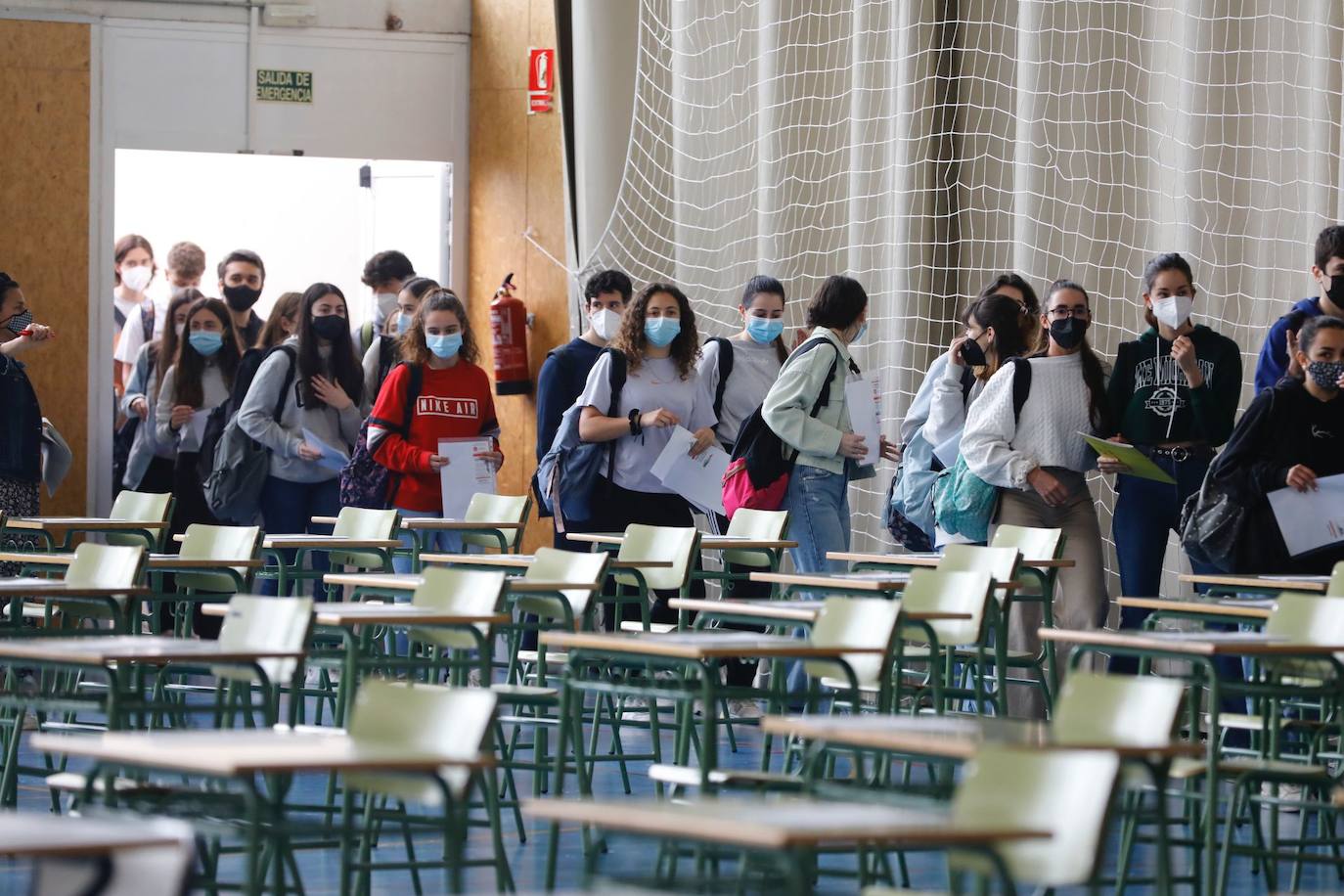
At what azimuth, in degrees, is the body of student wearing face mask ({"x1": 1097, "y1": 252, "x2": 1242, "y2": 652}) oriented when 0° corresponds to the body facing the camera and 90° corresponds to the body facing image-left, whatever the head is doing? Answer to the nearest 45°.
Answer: approximately 0°

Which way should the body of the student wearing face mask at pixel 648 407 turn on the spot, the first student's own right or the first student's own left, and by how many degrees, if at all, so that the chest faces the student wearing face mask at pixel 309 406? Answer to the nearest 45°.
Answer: approximately 135° to the first student's own right

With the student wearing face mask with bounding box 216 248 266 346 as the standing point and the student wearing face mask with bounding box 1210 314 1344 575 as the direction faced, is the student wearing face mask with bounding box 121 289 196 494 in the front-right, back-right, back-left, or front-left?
back-right

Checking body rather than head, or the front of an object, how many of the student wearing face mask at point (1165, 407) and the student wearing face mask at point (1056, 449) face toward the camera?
2

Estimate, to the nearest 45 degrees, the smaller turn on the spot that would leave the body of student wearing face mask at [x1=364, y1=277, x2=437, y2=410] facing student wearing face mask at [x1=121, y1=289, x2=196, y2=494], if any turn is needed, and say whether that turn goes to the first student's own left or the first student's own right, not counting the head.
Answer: approximately 90° to the first student's own right

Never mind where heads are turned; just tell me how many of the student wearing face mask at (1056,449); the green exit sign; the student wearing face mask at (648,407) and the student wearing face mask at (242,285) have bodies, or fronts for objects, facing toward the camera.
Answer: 4

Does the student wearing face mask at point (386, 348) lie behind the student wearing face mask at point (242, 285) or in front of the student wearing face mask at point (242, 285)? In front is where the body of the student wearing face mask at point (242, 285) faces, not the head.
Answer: in front

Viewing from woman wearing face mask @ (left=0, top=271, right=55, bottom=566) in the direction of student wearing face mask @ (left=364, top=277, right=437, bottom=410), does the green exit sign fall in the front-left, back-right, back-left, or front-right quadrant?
front-left

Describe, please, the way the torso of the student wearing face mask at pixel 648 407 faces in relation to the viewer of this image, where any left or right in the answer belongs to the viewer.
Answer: facing the viewer

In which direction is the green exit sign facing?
toward the camera

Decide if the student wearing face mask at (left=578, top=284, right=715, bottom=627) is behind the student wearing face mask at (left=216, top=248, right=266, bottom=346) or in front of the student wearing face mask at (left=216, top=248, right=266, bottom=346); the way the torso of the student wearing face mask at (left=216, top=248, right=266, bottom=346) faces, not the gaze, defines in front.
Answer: in front
